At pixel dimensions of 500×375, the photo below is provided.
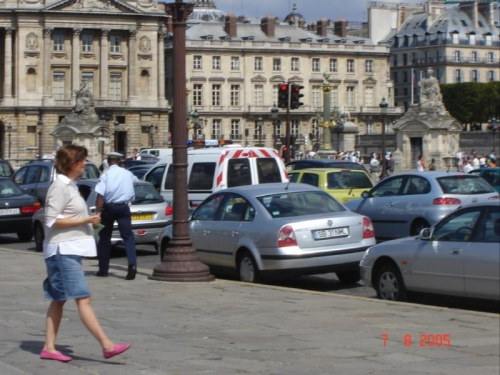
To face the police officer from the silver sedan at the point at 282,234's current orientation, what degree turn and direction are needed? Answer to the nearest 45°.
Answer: approximately 45° to its left

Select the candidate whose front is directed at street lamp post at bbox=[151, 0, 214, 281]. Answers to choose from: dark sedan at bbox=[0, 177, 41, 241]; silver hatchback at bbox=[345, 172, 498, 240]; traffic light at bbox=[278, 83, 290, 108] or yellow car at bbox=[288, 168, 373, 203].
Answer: the traffic light

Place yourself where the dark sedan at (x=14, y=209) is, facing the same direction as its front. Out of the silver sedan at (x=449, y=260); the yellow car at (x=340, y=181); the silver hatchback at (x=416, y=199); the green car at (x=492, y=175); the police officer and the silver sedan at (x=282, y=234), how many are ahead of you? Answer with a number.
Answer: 0

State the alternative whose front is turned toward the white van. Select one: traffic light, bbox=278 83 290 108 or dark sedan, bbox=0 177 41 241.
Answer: the traffic light

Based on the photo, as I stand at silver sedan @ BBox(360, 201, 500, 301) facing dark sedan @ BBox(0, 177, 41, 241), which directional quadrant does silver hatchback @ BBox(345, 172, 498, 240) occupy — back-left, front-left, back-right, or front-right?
front-right

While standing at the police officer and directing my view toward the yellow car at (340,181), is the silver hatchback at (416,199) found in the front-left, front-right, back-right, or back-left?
front-right

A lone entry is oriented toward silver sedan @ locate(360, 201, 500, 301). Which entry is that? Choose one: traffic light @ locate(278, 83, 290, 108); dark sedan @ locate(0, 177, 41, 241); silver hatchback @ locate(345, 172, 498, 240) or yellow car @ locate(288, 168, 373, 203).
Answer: the traffic light

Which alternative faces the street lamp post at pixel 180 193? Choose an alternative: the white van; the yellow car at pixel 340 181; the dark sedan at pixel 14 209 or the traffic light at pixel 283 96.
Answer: the traffic light

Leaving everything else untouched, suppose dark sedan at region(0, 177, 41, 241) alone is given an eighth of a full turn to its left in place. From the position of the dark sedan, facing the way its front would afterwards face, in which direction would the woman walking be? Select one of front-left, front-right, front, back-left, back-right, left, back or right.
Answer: left

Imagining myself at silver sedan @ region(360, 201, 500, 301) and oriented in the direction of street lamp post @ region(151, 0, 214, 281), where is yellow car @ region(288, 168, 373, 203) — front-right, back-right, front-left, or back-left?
front-right

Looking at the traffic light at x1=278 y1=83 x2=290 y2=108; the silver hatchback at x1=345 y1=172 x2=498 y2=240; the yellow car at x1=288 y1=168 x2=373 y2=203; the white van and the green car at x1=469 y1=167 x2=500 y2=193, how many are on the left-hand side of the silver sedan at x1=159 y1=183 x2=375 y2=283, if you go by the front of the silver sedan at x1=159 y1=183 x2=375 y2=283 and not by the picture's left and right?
0

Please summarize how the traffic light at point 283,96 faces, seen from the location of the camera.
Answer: facing the viewer

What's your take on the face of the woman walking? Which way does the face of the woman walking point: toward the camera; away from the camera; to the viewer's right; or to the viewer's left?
to the viewer's right

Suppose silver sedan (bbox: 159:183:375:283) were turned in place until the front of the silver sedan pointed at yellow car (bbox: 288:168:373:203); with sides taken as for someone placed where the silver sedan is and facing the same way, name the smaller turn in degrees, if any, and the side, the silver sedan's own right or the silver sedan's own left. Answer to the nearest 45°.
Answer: approximately 45° to the silver sedan's own right

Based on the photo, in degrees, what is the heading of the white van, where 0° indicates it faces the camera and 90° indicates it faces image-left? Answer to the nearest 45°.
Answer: approximately 135°

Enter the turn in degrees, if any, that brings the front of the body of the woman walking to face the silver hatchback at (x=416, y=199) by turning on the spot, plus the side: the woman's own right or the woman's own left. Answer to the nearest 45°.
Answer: approximately 45° to the woman's own left

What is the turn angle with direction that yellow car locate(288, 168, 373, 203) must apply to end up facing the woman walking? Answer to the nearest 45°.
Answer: approximately 135° to its left
